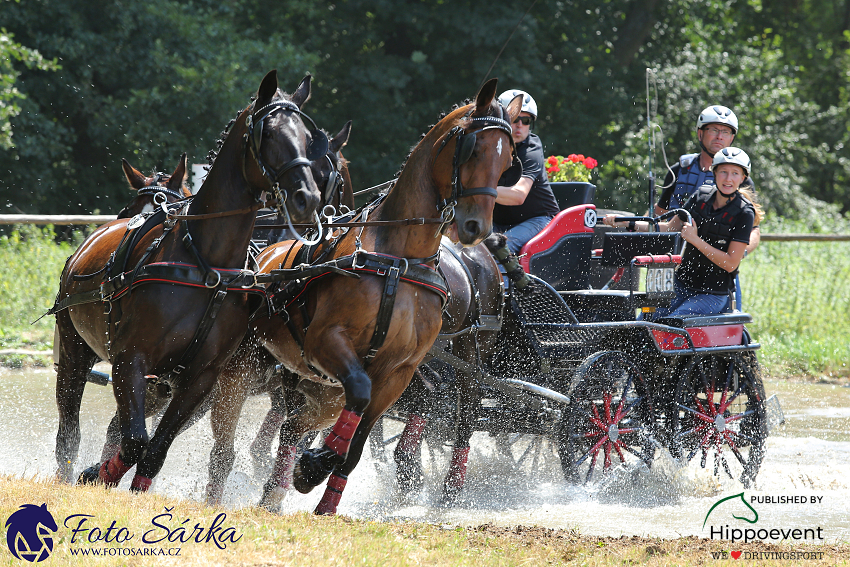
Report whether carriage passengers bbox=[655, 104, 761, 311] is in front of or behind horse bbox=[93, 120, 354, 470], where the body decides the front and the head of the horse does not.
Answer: behind

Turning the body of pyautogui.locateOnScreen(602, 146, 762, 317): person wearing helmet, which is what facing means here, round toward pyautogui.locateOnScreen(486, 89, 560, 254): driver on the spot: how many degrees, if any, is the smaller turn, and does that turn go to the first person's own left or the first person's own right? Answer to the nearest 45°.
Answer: approximately 45° to the first person's own right
